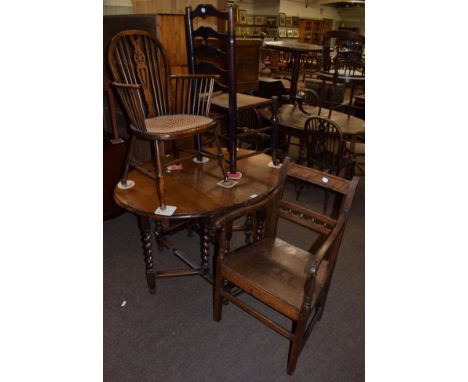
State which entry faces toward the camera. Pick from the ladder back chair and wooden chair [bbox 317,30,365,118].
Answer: the wooden chair

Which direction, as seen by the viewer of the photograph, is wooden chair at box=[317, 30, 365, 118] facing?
facing the viewer

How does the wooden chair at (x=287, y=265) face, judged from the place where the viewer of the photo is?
facing the viewer and to the left of the viewer

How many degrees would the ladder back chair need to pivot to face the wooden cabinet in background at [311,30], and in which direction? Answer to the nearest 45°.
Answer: approximately 45° to its left

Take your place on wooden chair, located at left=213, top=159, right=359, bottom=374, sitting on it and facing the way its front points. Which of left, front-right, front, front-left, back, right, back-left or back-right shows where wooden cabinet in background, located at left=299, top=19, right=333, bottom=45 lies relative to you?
back-right

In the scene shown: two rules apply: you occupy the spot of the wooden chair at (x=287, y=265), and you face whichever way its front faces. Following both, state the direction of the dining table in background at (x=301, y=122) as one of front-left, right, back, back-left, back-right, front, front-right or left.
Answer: back-right

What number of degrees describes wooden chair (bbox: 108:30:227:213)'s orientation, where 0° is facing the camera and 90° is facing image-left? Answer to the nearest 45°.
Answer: approximately 315°

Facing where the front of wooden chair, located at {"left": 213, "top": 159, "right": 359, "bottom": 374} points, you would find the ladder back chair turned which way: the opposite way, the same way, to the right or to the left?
the opposite way

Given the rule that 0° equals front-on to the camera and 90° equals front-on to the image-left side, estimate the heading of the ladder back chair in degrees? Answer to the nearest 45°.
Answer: approximately 225°

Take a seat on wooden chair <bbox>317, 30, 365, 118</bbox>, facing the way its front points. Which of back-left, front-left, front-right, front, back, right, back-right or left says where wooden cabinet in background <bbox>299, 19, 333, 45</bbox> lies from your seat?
back

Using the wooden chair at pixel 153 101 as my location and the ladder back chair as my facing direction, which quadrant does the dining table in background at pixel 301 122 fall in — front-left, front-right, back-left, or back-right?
front-left
